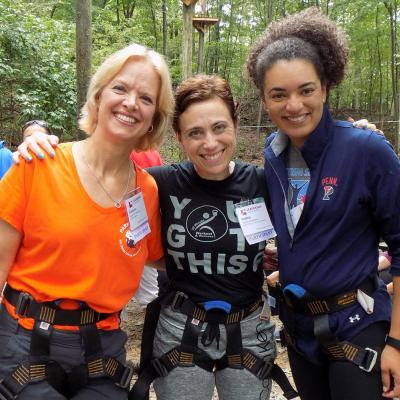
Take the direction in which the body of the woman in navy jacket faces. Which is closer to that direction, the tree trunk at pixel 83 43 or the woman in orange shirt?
the woman in orange shirt

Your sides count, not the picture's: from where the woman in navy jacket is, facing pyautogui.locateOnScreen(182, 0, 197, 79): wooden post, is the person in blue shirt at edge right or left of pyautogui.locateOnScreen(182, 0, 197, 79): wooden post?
left

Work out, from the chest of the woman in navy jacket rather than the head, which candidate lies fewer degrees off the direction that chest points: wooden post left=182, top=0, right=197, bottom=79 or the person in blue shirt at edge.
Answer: the person in blue shirt at edge

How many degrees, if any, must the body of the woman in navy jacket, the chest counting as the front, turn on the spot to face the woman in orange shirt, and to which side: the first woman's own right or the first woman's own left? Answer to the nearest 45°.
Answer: approximately 45° to the first woman's own right

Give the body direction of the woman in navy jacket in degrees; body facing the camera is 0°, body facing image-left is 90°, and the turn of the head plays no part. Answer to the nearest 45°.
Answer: approximately 45°

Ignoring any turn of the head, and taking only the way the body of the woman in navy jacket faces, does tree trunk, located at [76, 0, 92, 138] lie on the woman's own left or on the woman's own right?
on the woman's own right
